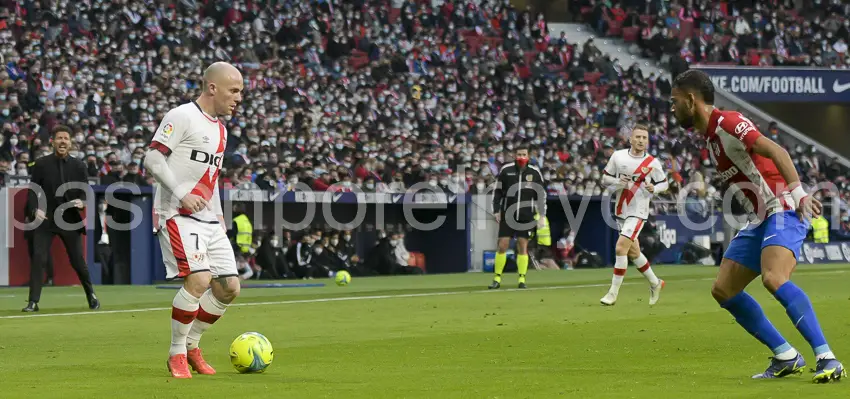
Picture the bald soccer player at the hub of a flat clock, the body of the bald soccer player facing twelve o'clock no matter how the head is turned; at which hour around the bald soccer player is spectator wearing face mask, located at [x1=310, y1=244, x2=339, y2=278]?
The spectator wearing face mask is roughly at 8 o'clock from the bald soccer player.

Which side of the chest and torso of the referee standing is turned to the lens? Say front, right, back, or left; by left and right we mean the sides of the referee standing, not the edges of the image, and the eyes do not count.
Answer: front

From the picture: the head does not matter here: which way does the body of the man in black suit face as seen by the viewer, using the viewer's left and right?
facing the viewer

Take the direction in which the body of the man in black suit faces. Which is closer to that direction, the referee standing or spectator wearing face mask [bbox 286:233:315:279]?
the referee standing

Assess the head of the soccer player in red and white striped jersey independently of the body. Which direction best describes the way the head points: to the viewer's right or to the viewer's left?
to the viewer's left

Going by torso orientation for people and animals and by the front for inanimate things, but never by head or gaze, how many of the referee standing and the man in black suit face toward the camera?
2
